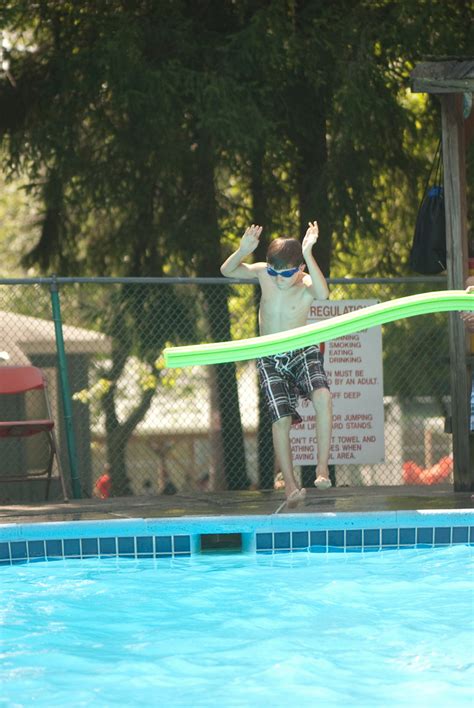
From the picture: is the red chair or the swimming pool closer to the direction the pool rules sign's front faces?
the swimming pool

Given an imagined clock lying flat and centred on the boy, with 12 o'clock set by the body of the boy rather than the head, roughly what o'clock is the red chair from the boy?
The red chair is roughly at 4 o'clock from the boy.

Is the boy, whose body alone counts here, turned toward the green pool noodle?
yes

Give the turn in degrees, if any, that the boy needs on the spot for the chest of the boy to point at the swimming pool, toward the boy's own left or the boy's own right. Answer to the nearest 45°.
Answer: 0° — they already face it

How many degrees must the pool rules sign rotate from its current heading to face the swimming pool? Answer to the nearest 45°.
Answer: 0° — it already faces it

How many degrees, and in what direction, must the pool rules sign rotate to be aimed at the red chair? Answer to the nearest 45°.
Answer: approximately 90° to its right

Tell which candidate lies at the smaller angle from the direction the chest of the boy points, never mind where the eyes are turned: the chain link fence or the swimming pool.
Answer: the swimming pool

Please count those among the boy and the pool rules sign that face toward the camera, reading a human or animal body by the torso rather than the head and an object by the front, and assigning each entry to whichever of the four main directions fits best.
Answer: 2
